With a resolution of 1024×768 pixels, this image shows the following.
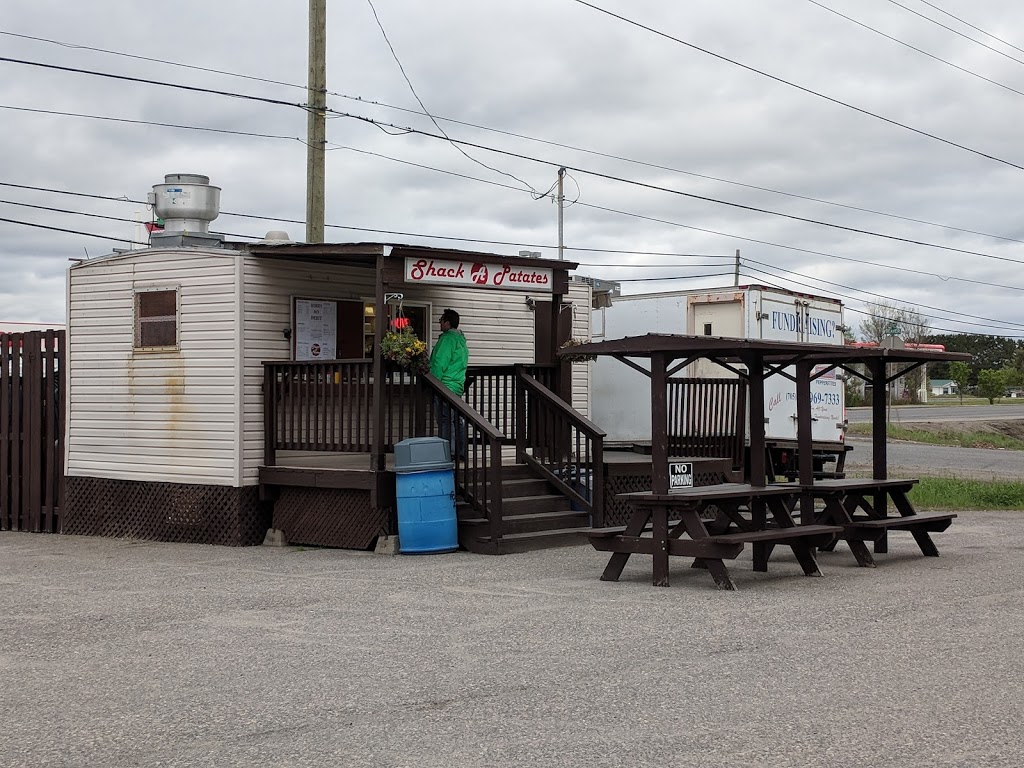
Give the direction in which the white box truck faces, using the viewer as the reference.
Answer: facing away from the viewer and to the left of the viewer

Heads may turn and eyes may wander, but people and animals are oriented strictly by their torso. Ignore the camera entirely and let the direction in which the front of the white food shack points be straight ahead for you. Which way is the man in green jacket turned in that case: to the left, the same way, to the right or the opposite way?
the opposite way

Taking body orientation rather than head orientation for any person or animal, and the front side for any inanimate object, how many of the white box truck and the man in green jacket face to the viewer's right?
0

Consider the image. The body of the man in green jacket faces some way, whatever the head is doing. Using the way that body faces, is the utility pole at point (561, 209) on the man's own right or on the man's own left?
on the man's own right

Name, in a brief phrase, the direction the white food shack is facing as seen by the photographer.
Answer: facing the viewer and to the right of the viewer

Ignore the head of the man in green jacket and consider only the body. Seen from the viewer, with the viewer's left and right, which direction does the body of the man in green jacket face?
facing away from the viewer and to the left of the viewer

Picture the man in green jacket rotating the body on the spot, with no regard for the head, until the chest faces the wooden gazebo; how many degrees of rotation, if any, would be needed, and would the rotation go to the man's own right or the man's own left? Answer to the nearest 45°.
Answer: approximately 180°
